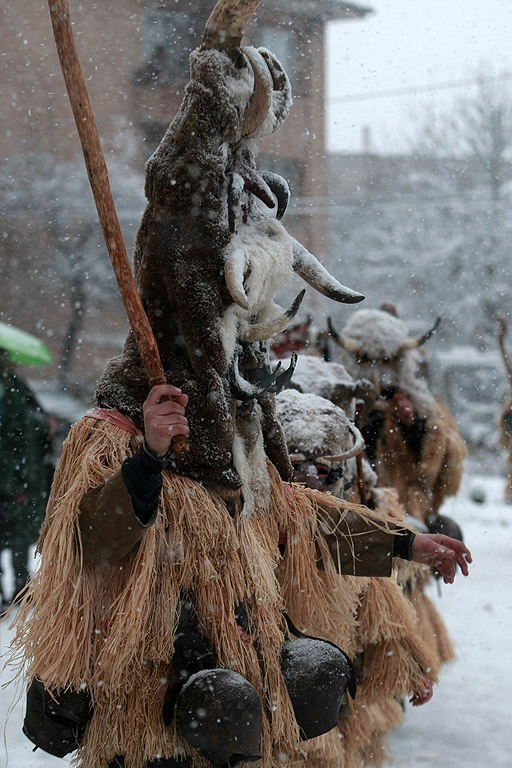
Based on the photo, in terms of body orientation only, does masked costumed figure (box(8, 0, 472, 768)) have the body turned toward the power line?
no

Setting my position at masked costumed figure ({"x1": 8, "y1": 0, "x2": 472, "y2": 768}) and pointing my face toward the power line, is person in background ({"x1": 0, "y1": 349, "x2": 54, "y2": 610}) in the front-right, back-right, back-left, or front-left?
front-left

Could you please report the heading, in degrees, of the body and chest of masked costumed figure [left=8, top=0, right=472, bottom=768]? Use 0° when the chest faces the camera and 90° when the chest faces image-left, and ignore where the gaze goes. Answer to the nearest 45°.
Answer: approximately 315°

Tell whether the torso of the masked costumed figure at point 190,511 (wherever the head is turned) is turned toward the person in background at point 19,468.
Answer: no
